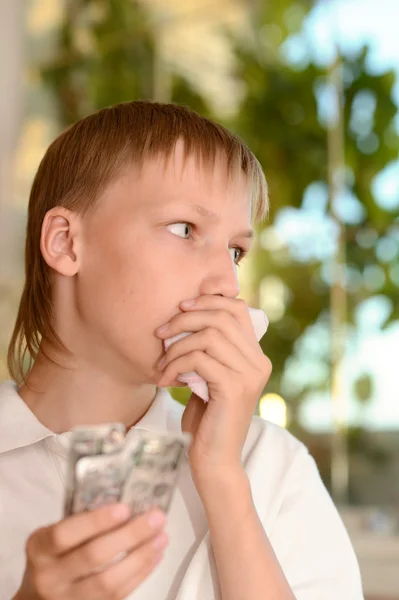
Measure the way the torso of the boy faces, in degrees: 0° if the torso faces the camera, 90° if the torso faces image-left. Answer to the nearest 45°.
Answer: approximately 315°
